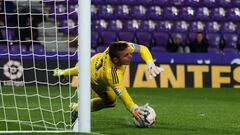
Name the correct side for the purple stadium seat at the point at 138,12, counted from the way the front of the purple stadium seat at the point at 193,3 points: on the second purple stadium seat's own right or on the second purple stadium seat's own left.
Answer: on the second purple stadium seat's own right

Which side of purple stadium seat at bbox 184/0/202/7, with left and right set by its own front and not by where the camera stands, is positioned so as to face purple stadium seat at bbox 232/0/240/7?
left

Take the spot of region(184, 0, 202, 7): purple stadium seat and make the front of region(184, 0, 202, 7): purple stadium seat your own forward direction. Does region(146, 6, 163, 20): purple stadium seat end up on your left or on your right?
on your right

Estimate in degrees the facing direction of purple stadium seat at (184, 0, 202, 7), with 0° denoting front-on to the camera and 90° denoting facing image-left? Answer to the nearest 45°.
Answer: approximately 0°

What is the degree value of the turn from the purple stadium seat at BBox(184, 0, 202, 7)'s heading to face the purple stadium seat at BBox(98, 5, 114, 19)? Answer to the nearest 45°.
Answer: approximately 90° to its right

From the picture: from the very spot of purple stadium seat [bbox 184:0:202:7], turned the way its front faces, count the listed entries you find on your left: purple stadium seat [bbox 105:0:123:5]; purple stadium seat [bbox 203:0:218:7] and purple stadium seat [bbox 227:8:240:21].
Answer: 2

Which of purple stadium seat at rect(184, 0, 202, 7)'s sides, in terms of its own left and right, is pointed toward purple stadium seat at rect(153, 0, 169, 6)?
right

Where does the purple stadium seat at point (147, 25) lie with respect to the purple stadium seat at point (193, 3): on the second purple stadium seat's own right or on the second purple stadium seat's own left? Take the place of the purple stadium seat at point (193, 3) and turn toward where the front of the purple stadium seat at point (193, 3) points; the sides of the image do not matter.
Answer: on the second purple stadium seat's own right
